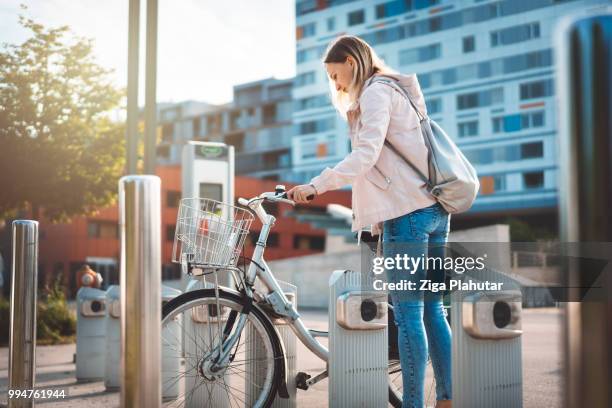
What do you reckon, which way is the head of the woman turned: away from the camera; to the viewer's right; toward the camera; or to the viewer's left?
to the viewer's left

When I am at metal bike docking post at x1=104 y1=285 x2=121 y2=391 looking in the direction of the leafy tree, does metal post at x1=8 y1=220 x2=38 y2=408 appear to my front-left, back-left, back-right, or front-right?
back-left

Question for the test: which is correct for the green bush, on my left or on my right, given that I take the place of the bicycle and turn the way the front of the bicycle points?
on my right

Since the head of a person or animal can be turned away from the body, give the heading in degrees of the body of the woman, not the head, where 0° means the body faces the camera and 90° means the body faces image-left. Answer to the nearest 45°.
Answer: approximately 90°

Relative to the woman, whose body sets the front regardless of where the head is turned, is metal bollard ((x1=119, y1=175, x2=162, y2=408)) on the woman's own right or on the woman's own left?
on the woman's own left

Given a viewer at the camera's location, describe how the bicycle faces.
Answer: facing to the left of the viewer

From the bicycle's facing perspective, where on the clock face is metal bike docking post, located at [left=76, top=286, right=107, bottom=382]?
The metal bike docking post is roughly at 2 o'clock from the bicycle.

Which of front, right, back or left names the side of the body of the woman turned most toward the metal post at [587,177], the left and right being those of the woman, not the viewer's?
left

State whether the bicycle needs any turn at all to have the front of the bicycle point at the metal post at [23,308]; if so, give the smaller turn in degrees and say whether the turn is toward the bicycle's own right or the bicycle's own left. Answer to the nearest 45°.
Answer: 0° — it already faces it
